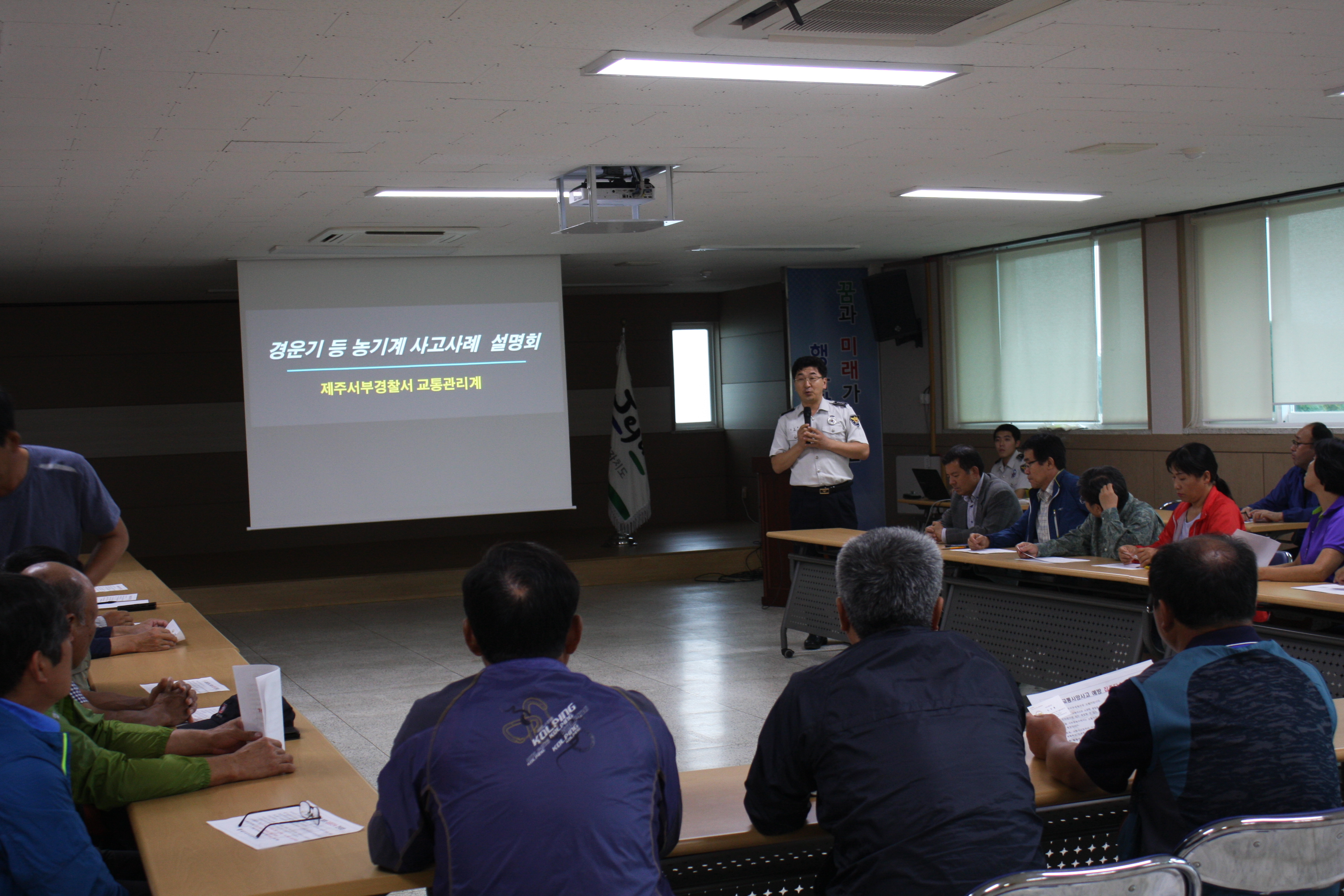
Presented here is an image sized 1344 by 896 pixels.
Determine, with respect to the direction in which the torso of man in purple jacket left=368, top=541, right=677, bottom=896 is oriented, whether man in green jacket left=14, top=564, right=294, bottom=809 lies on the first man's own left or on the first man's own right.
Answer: on the first man's own left

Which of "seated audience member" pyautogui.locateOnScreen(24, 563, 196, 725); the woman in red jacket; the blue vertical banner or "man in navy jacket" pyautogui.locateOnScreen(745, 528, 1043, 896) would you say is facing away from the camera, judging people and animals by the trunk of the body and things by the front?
the man in navy jacket

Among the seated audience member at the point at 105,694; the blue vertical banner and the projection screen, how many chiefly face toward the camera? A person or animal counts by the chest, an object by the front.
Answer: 2

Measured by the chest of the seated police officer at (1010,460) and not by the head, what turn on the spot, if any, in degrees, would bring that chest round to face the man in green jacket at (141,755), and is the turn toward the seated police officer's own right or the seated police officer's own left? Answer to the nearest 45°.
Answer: approximately 45° to the seated police officer's own left

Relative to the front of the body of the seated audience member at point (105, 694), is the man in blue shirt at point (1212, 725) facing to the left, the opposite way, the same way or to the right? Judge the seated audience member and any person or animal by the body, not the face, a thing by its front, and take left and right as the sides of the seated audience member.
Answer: to the left

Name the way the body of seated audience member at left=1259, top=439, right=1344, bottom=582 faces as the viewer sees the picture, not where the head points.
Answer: to the viewer's left

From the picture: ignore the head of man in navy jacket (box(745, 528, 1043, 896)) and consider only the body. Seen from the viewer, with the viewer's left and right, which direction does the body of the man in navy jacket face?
facing away from the viewer

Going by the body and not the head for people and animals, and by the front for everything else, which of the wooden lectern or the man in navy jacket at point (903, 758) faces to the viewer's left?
the wooden lectern

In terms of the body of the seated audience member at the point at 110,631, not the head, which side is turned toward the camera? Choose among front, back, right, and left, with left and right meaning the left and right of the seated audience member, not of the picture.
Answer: right

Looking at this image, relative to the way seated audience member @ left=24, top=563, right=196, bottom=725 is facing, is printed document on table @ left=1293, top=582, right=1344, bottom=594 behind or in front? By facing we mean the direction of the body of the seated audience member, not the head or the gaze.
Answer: in front

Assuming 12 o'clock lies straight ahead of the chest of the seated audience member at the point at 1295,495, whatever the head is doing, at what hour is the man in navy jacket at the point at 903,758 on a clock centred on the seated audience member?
The man in navy jacket is roughly at 9 o'clock from the seated audience member.

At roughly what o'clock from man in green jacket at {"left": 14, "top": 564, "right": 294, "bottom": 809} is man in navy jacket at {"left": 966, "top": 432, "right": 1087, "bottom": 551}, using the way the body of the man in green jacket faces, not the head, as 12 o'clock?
The man in navy jacket is roughly at 11 o'clock from the man in green jacket.

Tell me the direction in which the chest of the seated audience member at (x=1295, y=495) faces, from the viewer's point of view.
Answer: to the viewer's left

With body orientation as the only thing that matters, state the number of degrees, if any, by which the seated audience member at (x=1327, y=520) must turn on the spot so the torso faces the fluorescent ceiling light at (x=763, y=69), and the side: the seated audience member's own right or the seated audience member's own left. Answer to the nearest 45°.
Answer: approximately 45° to the seated audience member's own left

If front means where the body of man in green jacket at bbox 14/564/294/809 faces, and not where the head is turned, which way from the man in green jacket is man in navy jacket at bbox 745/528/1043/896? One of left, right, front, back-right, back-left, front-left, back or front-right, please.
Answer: front-right

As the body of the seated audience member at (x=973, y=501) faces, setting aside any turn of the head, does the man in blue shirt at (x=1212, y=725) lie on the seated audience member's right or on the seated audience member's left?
on the seated audience member's left

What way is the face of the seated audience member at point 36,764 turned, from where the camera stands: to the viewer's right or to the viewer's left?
to the viewer's right
